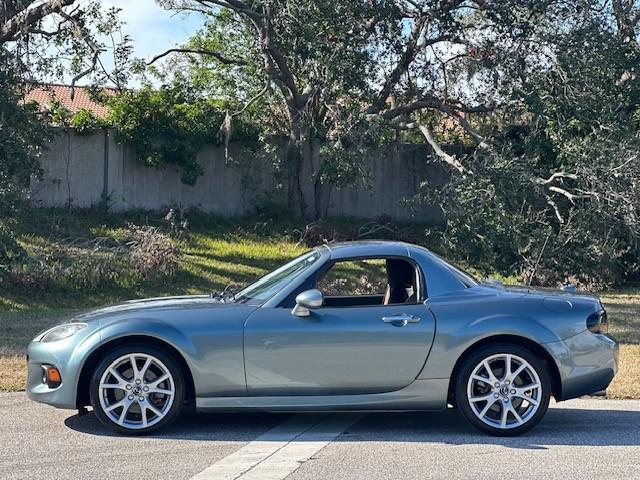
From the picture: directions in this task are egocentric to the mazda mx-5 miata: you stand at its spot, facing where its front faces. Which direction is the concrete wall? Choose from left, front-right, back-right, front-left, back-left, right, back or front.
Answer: right

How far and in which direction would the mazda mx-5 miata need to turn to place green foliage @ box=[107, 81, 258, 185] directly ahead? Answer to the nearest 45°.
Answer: approximately 90° to its right

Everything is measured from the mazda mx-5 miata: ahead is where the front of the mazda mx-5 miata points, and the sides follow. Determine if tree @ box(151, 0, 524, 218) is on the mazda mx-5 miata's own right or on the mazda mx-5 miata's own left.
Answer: on the mazda mx-5 miata's own right

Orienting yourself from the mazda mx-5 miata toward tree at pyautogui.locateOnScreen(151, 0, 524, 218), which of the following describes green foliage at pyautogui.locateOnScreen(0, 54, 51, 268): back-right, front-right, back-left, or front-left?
front-left

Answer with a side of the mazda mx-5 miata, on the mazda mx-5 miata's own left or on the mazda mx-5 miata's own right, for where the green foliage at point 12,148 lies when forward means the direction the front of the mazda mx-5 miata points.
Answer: on the mazda mx-5 miata's own right

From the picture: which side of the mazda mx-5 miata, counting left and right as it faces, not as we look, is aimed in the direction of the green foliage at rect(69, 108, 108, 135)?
right

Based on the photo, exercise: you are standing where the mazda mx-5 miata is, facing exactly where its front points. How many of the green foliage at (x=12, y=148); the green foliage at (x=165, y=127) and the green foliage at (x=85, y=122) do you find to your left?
0

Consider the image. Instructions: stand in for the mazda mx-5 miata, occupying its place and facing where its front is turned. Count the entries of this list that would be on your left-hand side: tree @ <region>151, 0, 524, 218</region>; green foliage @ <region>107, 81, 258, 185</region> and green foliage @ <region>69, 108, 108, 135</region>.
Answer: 0

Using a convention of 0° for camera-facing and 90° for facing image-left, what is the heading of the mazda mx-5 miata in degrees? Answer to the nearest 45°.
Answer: approximately 90°

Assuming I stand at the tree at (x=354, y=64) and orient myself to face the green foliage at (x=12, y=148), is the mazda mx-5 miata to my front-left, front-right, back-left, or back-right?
front-left
